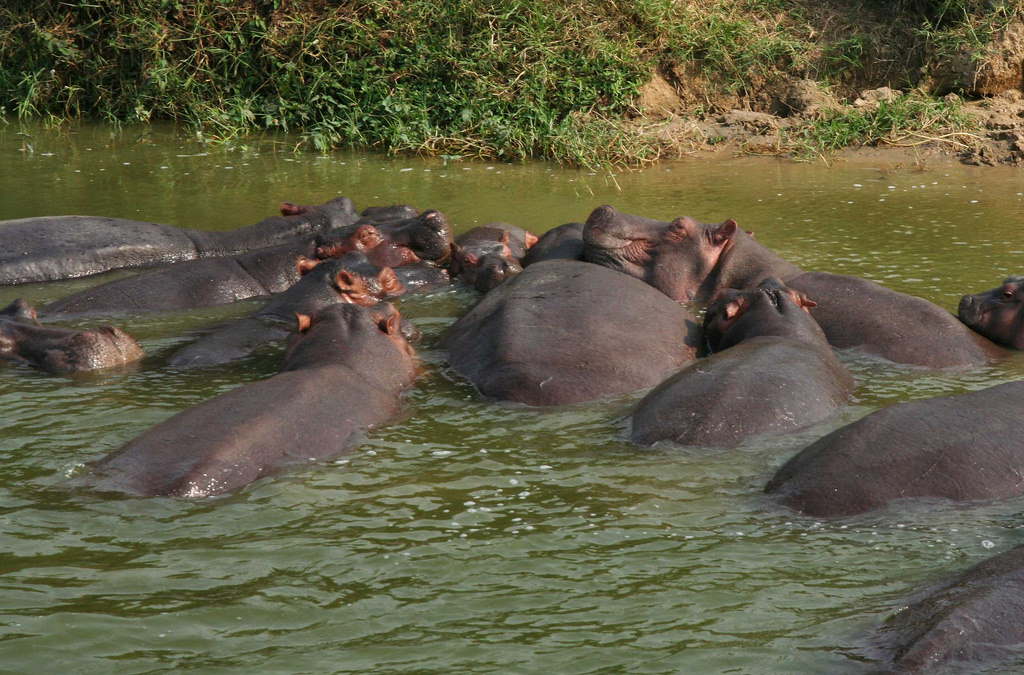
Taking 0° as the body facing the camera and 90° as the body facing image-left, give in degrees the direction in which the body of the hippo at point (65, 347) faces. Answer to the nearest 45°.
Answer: approximately 270°

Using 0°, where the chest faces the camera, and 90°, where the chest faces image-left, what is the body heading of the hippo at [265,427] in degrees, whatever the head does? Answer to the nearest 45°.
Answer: approximately 225°

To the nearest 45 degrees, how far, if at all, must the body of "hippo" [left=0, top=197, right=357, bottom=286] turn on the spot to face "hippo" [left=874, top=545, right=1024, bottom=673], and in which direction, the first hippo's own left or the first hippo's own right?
approximately 90° to the first hippo's own right

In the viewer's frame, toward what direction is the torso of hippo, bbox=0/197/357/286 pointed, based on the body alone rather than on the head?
to the viewer's right

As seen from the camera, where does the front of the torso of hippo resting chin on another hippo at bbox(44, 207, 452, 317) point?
to the viewer's right

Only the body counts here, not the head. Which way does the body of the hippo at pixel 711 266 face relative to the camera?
to the viewer's left

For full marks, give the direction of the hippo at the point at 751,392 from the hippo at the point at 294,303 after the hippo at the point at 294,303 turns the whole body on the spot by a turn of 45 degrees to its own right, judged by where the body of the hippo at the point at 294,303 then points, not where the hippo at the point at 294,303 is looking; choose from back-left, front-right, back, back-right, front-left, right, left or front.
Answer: front-right

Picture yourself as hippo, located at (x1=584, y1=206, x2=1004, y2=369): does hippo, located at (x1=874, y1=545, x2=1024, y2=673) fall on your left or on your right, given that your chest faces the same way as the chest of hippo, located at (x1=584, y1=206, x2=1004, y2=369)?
on your left

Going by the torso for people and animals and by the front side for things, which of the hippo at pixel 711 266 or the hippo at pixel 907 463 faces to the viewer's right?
the hippo at pixel 907 463
